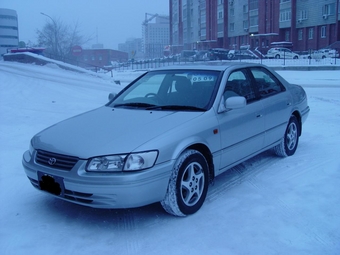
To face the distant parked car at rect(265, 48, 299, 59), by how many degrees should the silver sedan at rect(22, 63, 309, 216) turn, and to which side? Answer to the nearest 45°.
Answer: approximately 135° to its right

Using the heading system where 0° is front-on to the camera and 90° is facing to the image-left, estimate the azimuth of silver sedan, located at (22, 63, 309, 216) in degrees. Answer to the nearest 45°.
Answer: approximately 45°
